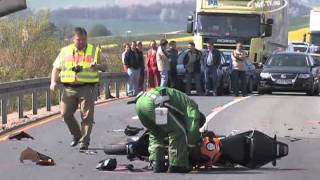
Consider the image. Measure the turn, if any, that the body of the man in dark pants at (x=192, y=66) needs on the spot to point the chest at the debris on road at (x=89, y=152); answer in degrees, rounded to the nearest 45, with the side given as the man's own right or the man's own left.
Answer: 0° — they already face it

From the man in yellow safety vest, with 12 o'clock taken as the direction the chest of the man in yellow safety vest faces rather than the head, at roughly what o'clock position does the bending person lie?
The bending person is roughly at 11 o'clock from the man in yellow safety vest.

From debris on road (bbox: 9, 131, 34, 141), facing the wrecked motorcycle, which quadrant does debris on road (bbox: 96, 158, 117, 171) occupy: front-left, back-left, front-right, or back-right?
front-right

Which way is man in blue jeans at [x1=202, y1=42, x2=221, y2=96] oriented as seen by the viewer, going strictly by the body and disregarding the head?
toward the camera

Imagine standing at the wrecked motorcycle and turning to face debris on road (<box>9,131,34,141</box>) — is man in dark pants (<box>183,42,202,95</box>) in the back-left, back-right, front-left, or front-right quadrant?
front-right

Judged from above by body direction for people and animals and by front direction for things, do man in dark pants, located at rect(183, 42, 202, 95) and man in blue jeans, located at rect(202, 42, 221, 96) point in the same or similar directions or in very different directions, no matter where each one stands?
same or similar directions

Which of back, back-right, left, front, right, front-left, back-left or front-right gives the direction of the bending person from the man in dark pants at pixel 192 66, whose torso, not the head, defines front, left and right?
front

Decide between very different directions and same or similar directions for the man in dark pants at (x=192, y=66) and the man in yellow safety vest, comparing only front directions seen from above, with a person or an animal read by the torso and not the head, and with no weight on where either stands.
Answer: same or similar directions

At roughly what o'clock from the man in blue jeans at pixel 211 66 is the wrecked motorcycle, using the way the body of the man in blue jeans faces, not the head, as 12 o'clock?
The wrecked motorcycle is roughly at 12 o'clock from the man in blue jeans.

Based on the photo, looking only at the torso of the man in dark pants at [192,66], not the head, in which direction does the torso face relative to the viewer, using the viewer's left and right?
facing the viewer

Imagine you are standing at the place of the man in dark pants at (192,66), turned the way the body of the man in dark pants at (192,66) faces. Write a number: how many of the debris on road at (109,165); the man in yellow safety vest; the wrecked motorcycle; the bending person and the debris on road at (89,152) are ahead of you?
5

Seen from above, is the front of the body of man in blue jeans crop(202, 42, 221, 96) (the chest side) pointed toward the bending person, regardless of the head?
yes

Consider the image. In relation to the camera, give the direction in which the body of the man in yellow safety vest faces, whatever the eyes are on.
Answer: toward the camera

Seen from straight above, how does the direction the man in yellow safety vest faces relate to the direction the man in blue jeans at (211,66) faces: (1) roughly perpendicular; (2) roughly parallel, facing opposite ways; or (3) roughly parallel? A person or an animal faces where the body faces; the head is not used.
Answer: roughly parallel

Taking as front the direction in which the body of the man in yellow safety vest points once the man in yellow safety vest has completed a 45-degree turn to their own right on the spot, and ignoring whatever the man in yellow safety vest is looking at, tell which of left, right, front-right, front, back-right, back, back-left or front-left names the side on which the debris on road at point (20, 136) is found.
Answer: right
